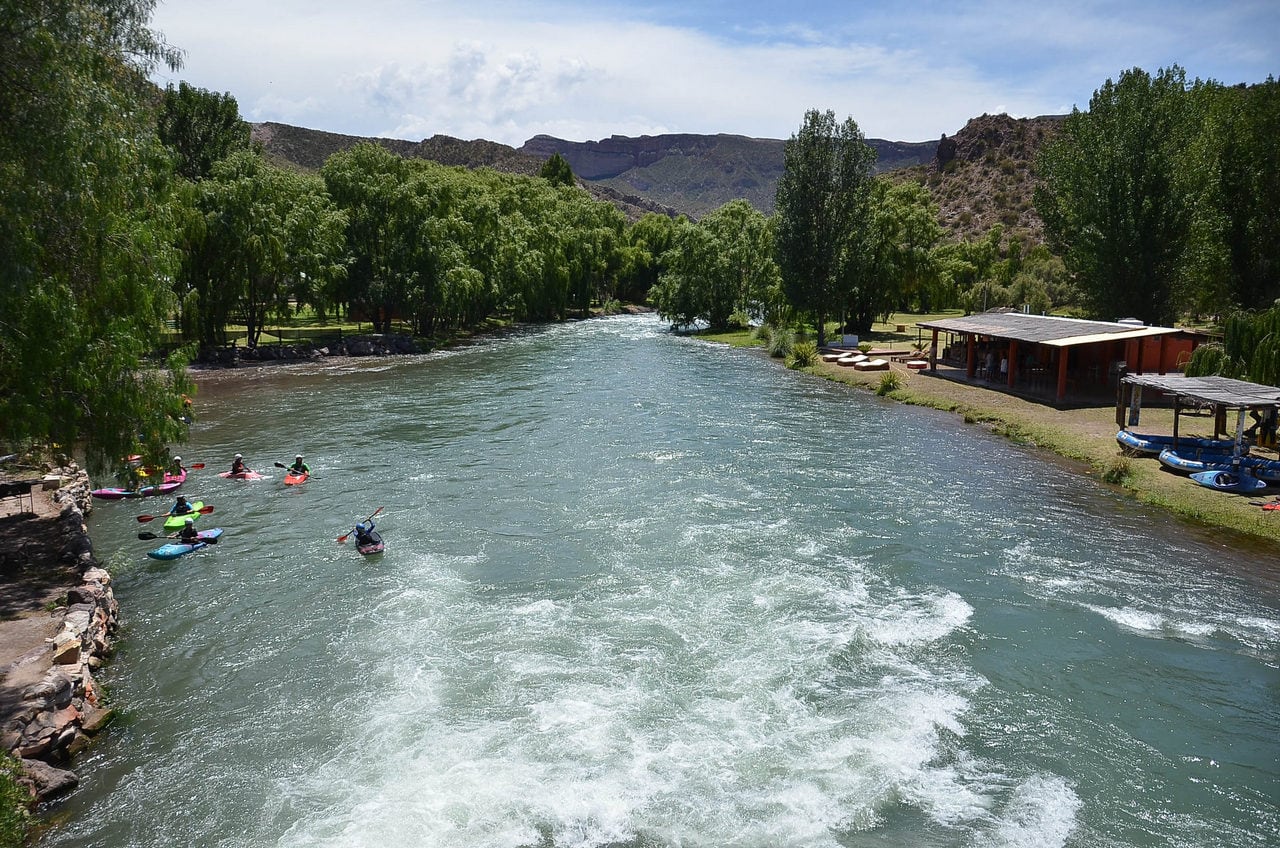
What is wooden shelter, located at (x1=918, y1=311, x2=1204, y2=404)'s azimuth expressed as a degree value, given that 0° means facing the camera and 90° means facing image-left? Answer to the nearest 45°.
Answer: approximately 45°

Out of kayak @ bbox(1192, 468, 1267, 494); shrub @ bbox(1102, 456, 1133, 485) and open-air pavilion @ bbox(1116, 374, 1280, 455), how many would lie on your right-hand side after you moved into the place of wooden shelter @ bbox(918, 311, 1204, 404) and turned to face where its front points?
0

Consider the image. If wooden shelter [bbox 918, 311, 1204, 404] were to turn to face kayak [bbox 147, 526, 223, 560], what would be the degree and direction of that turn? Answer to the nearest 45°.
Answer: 0° — it already faces it

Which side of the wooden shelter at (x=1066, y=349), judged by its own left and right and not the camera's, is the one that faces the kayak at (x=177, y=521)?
front

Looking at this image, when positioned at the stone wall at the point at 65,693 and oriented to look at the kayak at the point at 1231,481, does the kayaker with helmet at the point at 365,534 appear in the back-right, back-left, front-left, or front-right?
front-left

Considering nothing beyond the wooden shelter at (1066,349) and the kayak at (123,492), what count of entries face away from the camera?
0

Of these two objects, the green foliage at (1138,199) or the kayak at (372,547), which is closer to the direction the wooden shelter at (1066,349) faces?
the kayak

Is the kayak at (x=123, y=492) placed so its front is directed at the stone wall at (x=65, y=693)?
no

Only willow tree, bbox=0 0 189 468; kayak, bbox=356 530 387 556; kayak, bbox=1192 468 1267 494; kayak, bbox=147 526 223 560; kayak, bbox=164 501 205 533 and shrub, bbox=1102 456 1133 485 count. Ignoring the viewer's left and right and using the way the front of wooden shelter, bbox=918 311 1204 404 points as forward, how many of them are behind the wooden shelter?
0
